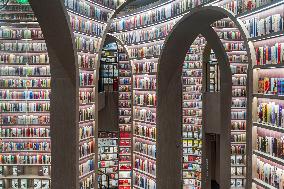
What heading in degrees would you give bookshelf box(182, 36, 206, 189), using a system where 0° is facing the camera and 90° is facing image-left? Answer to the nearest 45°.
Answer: approximately 0°

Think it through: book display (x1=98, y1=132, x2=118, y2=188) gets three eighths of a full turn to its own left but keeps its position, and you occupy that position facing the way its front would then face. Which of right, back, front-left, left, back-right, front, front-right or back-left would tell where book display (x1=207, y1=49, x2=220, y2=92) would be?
front-right

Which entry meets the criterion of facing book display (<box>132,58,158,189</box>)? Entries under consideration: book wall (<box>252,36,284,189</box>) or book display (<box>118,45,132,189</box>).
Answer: book display (<box>118,45,132,189</box>)

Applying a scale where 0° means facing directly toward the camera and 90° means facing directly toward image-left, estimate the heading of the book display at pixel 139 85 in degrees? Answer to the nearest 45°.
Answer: approximately 0°

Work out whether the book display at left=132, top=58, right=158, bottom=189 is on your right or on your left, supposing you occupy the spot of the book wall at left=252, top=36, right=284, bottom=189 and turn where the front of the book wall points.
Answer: on your right

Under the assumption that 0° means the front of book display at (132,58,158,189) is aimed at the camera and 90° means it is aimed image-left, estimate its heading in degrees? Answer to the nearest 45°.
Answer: approximately 45°
